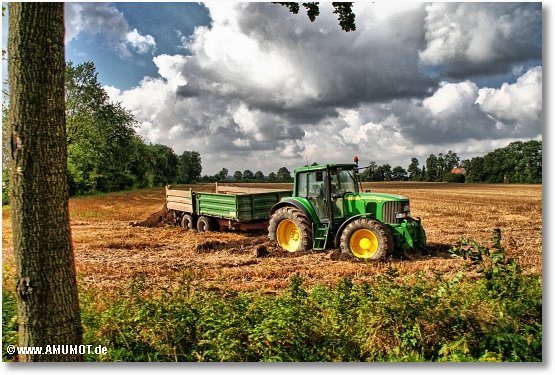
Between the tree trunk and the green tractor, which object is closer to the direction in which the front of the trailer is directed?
the green tractor

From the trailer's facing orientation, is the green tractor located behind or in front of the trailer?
in front

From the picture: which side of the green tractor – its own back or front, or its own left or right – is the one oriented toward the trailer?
back

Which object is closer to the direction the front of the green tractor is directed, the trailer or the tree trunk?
the tree trunk

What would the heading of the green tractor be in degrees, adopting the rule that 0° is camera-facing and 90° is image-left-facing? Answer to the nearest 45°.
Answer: approximately 315°

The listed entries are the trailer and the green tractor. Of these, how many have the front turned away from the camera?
0

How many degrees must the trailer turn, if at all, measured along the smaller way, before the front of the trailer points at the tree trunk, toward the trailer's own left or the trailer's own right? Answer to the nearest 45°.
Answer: approximately 45° to the trailer's own right
